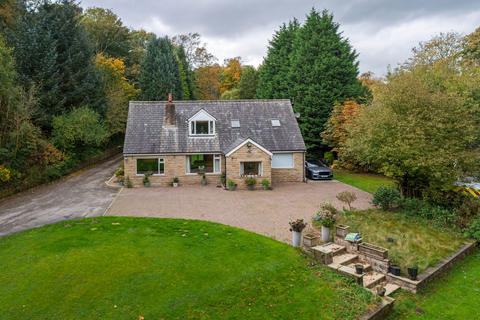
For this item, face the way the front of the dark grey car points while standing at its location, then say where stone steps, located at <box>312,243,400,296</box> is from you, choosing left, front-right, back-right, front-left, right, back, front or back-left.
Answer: front-right

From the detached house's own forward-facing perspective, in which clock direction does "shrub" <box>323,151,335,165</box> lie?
The shrub is roughly at 8 o'clock from the detached house.

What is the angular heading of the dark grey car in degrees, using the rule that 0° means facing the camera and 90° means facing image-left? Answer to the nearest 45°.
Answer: approximately 315°

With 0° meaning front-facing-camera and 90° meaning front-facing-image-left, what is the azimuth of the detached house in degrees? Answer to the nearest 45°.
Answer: approximately 0°

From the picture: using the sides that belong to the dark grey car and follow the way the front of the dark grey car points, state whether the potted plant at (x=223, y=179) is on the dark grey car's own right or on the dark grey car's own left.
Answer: on the dark grey car's own right

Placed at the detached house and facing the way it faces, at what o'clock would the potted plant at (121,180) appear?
The potted plant is roughly at 3 o'clock from the detached house.

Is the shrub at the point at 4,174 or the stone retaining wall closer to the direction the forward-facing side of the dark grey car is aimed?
the stone retaining wall

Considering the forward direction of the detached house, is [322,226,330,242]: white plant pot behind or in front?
in front

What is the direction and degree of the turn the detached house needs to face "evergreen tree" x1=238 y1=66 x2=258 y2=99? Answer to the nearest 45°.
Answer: approximately 180°

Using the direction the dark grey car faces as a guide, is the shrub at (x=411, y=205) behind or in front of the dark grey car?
in front

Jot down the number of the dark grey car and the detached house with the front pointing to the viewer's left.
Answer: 0

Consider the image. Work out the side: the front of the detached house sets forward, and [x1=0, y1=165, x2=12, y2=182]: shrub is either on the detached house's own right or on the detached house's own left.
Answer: on the detached house's own right
